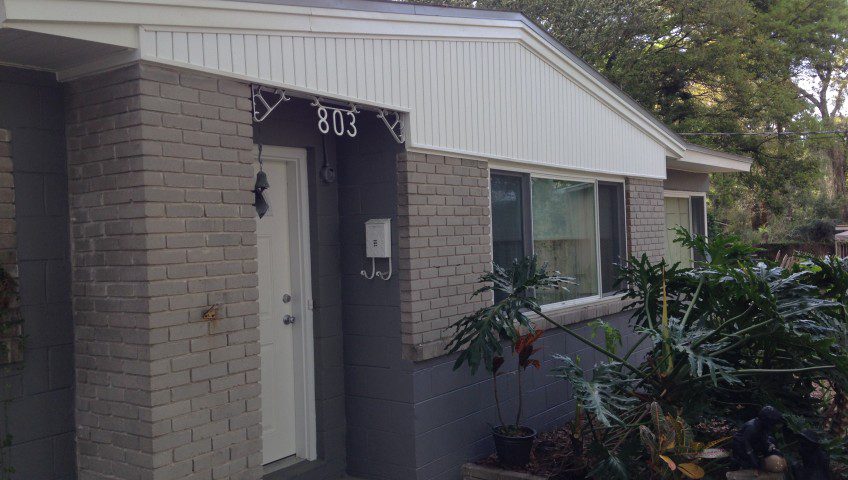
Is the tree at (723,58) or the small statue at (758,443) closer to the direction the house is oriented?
the small statue

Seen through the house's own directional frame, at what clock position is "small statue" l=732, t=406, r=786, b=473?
The small statue is roughly at 11 o'clock from the house.

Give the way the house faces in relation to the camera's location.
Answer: facing the viewer and to the right of the viewer

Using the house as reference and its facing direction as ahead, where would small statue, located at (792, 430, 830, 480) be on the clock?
The small statue is roughly at 11 o'clock from the house.

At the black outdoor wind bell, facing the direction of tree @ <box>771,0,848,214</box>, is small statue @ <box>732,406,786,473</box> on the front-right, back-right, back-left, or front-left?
front-right

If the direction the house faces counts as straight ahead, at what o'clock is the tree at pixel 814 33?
The tree is roughly at 9 o'clock from the house.

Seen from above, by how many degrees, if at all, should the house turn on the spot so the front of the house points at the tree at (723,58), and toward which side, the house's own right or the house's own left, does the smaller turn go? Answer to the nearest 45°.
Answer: approximately 90° to the house's own left

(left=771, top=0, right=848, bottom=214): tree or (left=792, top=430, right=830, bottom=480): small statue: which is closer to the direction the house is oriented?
the small statue
